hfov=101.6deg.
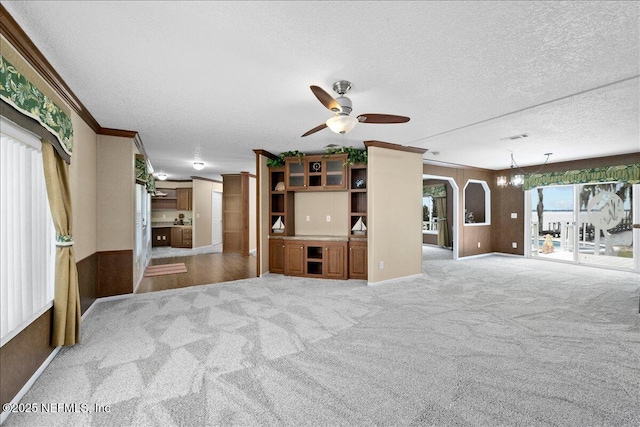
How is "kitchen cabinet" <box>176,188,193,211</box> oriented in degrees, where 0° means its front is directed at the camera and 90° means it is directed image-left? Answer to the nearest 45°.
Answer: approximately 0°

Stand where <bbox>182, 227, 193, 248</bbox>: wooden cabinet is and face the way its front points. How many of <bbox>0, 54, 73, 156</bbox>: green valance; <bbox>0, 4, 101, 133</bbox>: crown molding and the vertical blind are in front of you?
3

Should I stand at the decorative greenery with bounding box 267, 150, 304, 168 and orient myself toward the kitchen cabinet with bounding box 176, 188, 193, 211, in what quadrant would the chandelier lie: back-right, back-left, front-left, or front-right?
back-right

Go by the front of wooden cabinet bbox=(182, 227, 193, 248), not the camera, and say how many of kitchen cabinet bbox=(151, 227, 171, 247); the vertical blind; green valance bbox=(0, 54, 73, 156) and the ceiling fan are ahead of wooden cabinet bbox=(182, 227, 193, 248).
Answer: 3

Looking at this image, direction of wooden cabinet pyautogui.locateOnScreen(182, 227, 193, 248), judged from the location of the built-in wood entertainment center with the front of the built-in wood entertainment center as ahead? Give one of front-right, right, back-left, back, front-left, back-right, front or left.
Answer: back-right

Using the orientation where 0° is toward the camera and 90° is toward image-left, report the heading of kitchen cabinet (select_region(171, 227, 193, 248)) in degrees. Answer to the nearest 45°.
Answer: approximately 0°
